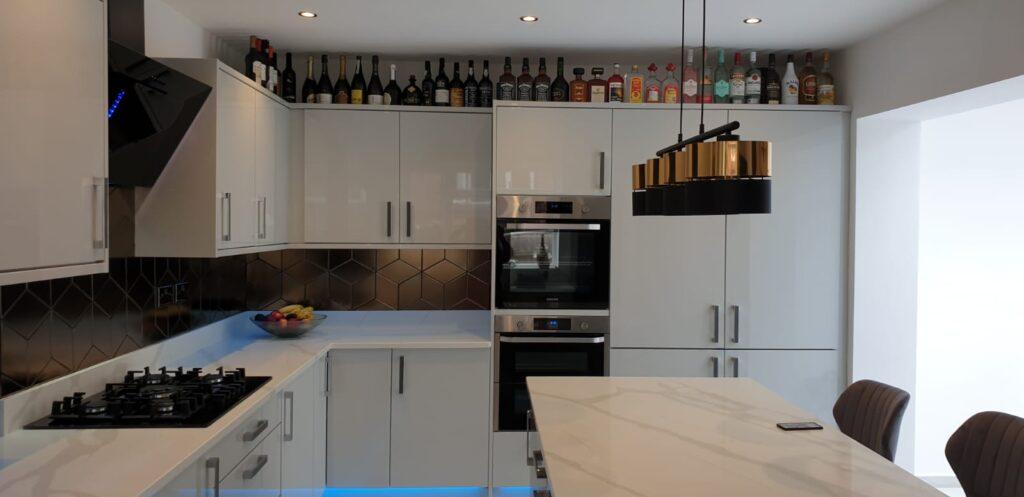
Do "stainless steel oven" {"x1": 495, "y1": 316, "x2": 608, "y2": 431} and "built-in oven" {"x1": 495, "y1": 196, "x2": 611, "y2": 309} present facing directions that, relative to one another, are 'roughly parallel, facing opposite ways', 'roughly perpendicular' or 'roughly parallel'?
roughly parallel

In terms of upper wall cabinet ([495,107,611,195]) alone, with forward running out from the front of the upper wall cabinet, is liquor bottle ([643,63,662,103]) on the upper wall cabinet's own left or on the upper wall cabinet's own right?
on the upper wall cabinet's own left

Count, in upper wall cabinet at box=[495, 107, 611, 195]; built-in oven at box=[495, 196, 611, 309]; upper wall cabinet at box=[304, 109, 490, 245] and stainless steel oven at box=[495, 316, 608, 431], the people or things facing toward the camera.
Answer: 4

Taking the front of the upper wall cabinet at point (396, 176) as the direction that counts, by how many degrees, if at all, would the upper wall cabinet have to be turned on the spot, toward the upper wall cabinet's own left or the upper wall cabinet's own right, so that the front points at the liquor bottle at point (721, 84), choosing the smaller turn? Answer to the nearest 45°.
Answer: approximately 90° to the upper wall cabinet's own left

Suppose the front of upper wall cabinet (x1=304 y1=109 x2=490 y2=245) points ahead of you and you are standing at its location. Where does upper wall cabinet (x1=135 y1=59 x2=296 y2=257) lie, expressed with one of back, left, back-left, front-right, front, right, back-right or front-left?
front-right

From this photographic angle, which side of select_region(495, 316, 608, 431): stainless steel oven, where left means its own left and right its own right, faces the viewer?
front

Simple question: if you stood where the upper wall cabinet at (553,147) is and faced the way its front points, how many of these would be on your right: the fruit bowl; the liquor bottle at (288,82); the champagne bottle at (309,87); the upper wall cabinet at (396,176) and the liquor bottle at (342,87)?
5

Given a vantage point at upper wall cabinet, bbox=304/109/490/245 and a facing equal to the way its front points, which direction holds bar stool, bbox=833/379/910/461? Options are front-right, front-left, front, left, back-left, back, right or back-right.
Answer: front-left

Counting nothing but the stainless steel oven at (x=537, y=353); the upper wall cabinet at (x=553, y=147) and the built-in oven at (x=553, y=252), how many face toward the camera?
3

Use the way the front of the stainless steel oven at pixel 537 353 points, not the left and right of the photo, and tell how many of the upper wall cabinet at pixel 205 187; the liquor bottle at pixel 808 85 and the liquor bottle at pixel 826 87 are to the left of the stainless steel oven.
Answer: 2

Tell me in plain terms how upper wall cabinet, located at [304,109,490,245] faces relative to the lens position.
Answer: facing the viewer

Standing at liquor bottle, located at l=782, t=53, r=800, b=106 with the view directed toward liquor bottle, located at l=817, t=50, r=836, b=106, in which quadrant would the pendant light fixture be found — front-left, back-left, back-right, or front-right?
back-right

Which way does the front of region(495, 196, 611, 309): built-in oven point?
toward the camera

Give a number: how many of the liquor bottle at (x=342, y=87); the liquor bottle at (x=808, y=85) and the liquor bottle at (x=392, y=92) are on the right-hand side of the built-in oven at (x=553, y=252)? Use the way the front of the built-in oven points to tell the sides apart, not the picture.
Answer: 2

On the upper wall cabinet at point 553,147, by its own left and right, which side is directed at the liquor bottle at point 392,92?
right

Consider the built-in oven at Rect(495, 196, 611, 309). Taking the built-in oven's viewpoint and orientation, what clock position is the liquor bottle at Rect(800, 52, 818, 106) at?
The liquor bottle is roughly at 9 o'clock from the built-in oven.

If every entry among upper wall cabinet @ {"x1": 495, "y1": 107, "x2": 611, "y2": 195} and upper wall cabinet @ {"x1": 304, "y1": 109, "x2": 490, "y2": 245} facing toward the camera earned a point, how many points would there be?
2
